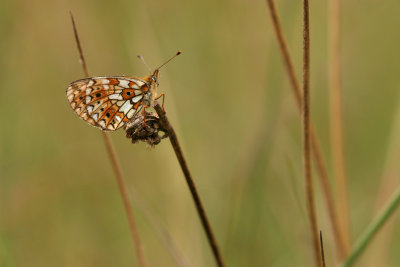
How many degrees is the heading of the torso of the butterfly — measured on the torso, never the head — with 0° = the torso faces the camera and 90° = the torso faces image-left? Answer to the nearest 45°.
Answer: approximately 270°

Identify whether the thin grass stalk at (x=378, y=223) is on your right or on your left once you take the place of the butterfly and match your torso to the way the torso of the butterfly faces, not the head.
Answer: on your right
